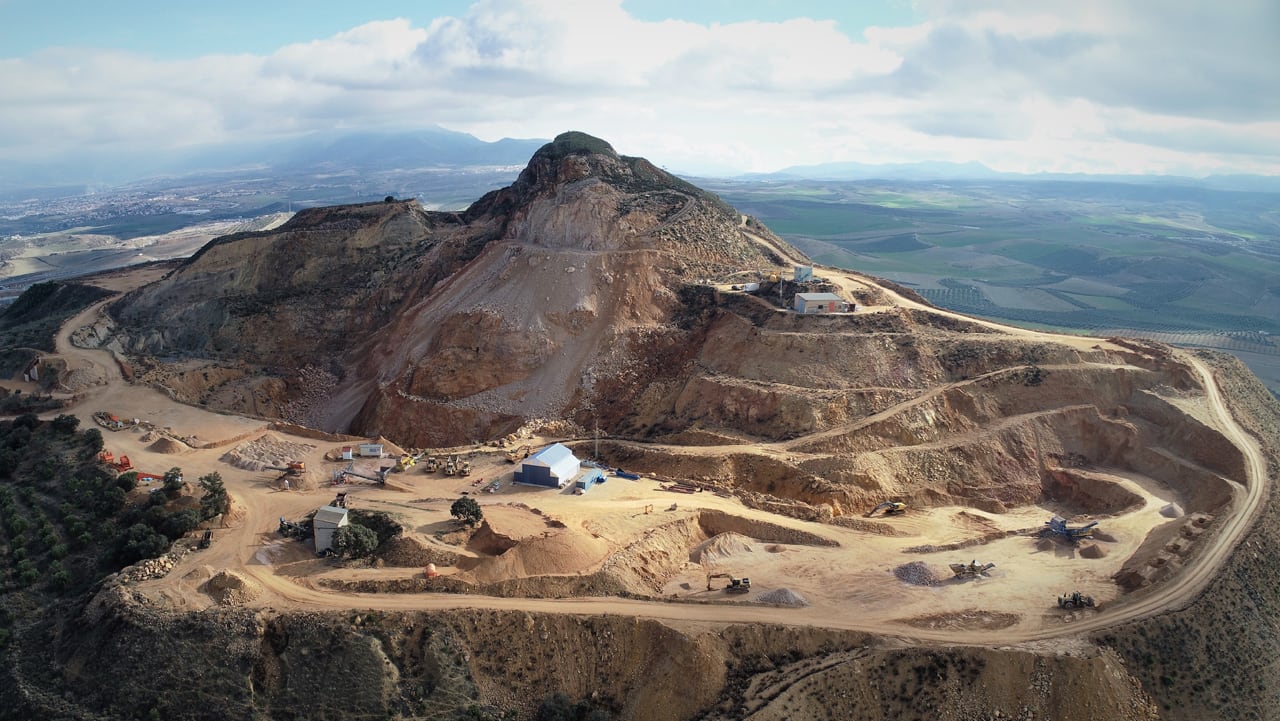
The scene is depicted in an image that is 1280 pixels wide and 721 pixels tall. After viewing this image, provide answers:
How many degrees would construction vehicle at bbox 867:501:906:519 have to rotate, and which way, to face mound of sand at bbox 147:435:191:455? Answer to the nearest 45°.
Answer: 0° — it already faces it

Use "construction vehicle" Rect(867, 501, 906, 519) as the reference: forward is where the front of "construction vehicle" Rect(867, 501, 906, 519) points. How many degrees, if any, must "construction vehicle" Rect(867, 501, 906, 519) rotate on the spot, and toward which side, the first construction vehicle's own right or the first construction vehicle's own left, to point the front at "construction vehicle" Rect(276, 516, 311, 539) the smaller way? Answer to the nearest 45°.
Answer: approximately 45° to the first construction vehicle's own left

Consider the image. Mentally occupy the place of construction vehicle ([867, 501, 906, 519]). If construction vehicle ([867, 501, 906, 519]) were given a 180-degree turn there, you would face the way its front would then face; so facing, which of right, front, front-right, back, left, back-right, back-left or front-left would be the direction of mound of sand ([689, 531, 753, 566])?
back-right

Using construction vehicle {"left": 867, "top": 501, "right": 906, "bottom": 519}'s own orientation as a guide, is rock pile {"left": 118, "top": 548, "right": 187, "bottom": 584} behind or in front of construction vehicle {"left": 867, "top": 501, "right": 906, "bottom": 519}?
in front

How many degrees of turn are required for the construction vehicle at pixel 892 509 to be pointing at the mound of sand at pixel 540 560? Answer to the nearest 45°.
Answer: approximately 45° to its left

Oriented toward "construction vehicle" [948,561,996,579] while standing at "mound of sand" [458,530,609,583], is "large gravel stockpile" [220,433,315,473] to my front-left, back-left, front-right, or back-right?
back-left

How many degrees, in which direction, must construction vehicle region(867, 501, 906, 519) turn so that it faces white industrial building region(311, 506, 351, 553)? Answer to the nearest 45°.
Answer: approximately 45° to its left

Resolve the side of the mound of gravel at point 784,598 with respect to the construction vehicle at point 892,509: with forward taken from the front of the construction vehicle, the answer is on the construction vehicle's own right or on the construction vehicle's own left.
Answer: on the construction vehicle's own left

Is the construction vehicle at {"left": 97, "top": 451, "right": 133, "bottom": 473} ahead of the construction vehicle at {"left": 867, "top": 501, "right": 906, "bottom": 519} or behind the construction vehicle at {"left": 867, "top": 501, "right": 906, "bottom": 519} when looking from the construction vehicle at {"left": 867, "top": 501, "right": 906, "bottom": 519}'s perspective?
ahead

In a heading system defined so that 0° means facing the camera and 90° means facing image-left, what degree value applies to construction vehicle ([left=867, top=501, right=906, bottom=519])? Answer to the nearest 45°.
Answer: approximately 90°

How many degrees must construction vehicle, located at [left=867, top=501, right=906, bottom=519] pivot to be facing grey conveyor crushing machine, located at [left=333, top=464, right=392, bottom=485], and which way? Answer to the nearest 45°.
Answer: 0° — it already faces it

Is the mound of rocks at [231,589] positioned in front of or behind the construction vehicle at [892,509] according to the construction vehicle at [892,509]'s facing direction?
in front
